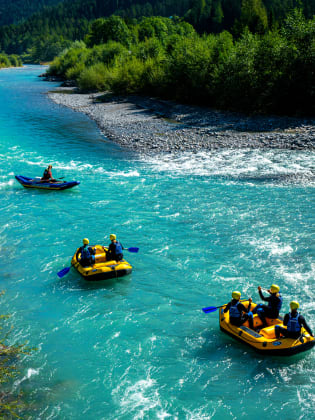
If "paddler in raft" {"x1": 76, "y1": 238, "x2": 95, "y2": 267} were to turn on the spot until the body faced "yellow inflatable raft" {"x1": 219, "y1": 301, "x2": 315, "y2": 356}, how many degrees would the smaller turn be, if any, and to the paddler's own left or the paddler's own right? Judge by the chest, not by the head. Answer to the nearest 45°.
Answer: approximately 135° to the paddler's own right

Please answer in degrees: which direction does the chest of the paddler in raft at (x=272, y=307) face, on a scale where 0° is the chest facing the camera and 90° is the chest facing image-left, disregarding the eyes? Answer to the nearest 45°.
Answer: approximately 90°

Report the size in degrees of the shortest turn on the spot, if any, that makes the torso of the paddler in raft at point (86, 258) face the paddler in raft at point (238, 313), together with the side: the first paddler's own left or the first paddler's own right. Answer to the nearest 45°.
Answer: approximately 135° to the first paddler's own right

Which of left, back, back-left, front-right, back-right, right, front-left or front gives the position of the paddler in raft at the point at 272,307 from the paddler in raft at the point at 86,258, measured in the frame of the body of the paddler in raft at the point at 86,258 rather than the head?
back-right

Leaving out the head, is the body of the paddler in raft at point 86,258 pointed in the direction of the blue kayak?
yes

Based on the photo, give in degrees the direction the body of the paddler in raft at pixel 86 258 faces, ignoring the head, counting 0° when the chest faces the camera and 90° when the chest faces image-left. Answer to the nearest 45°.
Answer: approximately 180°
